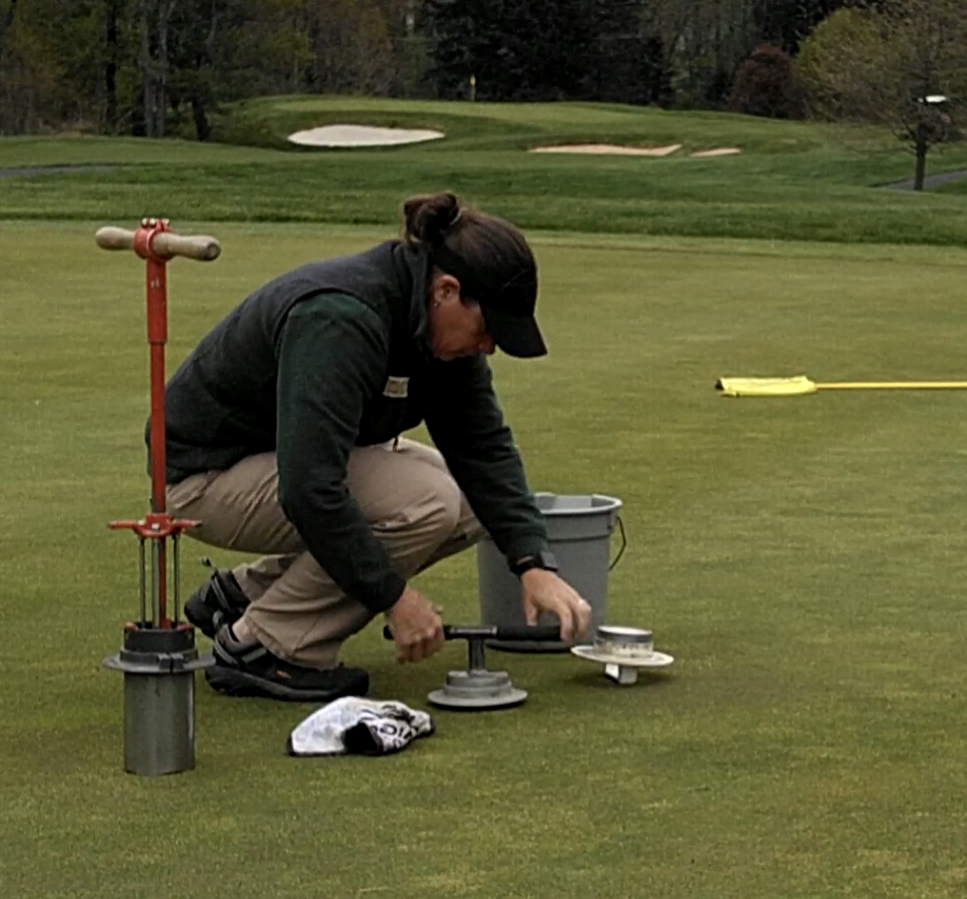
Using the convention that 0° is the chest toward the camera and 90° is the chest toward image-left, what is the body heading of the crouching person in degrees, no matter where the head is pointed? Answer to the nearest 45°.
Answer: approximately 270°

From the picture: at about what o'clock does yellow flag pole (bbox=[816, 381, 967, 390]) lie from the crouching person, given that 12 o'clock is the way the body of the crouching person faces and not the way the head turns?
The yellow flag pole is roughly at 10 o'clock from the crouching person.

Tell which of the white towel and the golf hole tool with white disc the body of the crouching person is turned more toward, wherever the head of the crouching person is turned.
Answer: the golf hole tool with white disc

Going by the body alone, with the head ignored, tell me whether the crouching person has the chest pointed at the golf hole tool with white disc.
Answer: yes

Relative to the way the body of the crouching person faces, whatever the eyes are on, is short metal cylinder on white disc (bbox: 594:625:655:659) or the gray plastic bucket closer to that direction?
the short metal cylinder on white disc

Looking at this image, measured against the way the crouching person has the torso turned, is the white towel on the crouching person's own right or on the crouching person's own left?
on the crouching person's own right

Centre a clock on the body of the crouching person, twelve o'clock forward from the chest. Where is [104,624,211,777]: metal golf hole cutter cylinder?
The metal golf hole cutter cylinder is roughly at 4 o'clock from the crouching person.

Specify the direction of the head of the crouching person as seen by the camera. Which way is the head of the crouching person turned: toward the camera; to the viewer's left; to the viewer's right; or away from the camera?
to the viewer's right

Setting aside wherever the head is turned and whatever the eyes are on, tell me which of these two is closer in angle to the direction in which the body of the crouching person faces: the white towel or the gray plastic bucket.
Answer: the gray plastic bucket

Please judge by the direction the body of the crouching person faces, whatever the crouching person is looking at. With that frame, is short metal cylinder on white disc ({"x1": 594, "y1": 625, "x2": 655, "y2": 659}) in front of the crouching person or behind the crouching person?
in front

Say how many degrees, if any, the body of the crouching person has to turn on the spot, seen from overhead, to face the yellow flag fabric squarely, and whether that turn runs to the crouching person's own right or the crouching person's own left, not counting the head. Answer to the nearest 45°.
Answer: approximately 90° to the crouching person's own left
